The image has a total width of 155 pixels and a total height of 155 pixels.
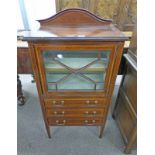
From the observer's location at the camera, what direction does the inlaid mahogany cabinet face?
facing the viewer
